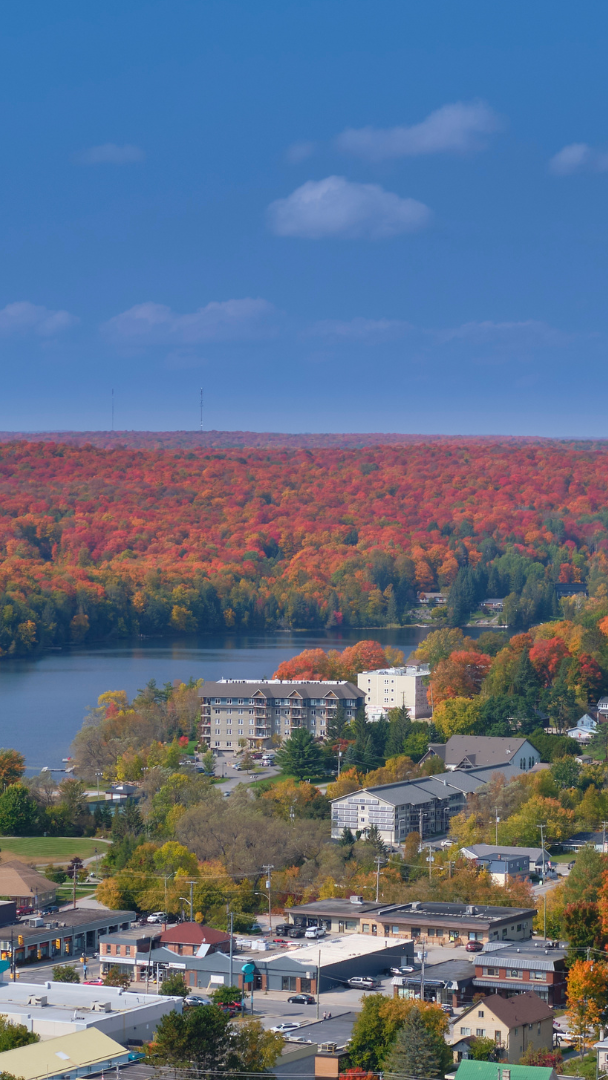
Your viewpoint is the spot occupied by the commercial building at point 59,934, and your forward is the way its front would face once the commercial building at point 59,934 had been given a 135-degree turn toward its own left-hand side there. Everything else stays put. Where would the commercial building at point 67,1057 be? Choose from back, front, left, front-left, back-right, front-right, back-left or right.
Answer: back

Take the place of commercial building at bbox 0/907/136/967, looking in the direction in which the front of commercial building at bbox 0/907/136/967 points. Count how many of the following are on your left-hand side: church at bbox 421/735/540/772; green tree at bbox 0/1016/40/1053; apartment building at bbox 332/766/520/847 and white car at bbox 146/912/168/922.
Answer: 3

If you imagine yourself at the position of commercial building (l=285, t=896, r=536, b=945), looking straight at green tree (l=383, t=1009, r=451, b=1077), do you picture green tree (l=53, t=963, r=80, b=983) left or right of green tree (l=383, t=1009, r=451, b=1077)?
right

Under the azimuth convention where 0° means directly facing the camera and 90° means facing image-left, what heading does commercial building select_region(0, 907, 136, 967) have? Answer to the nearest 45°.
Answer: approximately 315°

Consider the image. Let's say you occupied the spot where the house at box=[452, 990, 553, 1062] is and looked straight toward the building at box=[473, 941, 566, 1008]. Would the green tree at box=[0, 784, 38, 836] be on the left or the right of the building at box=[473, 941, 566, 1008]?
left

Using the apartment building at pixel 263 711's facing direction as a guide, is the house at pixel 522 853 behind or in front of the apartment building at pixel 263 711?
in front

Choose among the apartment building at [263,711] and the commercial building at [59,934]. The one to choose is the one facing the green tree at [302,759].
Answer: the apartment building

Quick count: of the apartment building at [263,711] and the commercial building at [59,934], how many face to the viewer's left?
0

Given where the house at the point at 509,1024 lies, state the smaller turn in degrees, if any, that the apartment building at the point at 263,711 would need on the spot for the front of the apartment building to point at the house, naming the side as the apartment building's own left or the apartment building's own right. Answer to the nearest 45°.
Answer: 0° — it already faces it

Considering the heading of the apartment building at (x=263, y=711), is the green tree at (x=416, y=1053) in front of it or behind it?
in front

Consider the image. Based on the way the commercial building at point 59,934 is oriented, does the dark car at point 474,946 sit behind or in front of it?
in front
